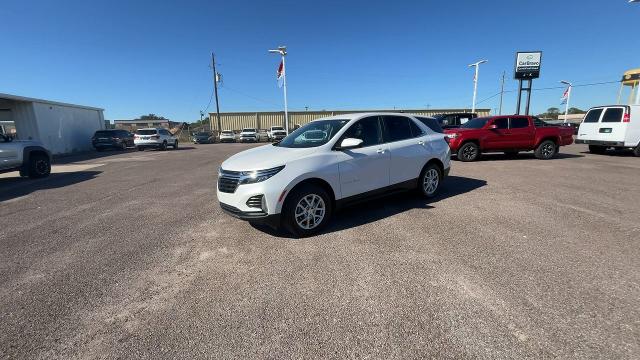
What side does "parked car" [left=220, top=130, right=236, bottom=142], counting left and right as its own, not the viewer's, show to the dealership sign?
left

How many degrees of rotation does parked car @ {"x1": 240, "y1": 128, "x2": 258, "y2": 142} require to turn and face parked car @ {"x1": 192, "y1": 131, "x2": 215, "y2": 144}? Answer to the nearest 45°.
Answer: approximately 90° to its right

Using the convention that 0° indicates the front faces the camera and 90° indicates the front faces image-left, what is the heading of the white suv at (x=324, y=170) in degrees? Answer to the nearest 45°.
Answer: approximately 45°

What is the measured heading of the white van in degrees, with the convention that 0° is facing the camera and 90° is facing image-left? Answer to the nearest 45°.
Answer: approximately 225°

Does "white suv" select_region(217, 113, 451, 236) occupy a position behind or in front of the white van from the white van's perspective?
behind

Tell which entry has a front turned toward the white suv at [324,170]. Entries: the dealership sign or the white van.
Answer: the dealership sign

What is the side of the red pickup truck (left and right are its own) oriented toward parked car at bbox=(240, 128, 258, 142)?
right

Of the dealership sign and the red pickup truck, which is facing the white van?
the dealership sign

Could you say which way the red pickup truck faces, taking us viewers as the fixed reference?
facing to the left of the viewer

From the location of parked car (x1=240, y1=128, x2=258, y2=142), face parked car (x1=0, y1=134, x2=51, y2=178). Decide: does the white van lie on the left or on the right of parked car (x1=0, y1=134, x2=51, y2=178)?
left
